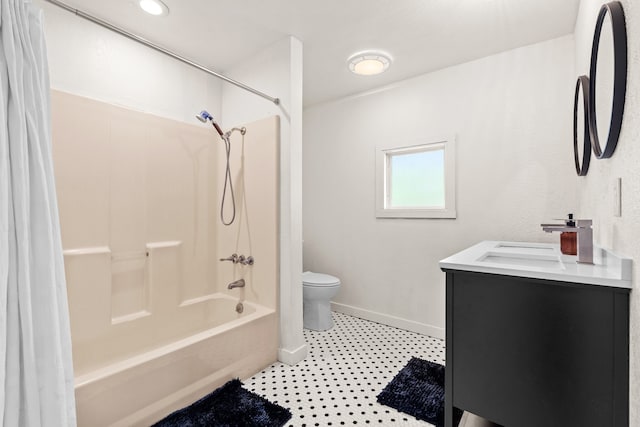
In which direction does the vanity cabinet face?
to the viewer's left

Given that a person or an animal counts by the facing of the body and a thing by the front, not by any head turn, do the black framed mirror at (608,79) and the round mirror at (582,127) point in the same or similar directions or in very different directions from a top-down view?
same or similar directions

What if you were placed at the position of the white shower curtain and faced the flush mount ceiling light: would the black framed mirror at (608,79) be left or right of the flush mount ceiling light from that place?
right

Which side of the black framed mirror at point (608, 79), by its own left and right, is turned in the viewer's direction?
left

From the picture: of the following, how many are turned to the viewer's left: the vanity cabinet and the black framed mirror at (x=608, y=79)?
2

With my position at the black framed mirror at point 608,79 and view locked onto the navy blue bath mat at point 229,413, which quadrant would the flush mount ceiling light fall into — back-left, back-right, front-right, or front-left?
front-right

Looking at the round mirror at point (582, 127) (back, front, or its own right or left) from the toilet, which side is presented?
front

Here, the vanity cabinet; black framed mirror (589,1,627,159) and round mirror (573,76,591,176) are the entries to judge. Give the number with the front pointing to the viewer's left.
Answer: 3

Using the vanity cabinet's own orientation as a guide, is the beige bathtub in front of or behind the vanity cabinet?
in front

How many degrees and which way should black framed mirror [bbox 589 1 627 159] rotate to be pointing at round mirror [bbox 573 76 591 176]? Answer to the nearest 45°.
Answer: approximately 90° to its right

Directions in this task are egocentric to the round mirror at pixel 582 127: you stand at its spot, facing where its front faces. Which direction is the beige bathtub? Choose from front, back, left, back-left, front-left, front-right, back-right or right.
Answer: front-left

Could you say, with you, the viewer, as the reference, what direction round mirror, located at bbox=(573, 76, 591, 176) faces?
facing to the left of the viewer
